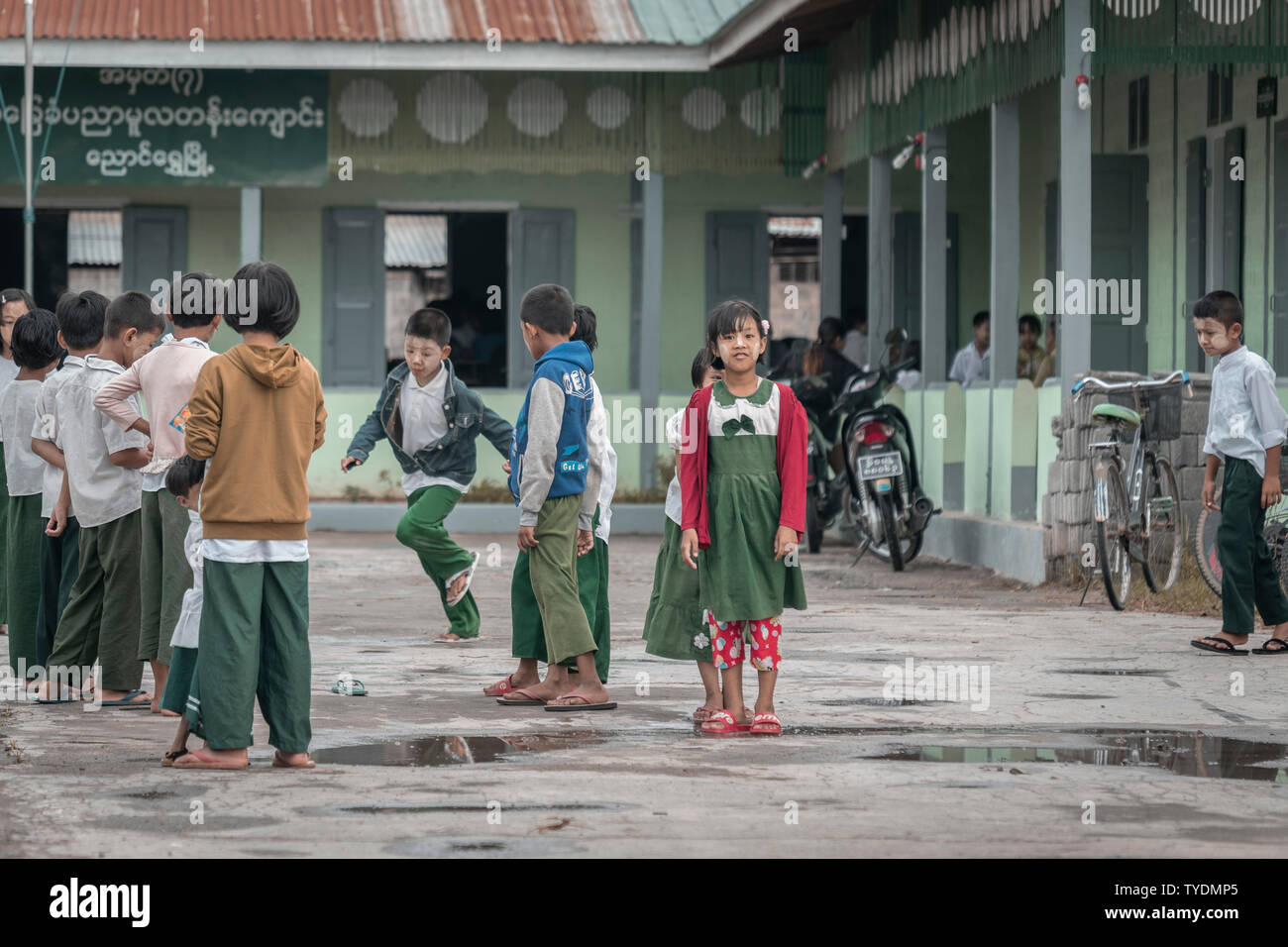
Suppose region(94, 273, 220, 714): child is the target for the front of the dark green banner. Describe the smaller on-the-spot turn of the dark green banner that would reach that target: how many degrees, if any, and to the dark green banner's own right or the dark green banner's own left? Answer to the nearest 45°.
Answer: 0° — it already faces them

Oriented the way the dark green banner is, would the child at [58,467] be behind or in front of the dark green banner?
in front

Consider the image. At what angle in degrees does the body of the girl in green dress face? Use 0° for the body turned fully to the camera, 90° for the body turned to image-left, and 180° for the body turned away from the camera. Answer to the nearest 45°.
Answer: approximately 0°

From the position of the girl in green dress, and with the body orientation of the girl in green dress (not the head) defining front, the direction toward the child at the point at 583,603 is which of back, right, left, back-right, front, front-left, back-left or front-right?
back-right

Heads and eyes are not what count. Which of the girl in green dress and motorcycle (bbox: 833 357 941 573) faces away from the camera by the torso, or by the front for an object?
the motorcycle

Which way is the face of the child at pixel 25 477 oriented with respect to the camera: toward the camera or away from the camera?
away from the camera

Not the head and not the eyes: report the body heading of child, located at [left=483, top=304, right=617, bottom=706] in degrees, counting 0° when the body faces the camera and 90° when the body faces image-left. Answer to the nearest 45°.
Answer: approximately 90°

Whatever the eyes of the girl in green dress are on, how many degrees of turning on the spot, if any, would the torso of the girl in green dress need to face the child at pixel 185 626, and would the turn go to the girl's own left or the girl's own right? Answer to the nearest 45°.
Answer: approximately 90° to the girl's own right

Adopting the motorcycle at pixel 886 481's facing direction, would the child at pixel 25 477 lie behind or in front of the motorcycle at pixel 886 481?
behind

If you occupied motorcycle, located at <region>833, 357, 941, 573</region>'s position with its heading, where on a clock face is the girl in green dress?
The girl in green dress is roughly at 6 o'clock from the motorcycle.

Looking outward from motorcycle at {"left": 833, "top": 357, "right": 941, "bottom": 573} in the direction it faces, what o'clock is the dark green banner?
The dark green banner is roughly at 10 o'clock from the motorcycle.
